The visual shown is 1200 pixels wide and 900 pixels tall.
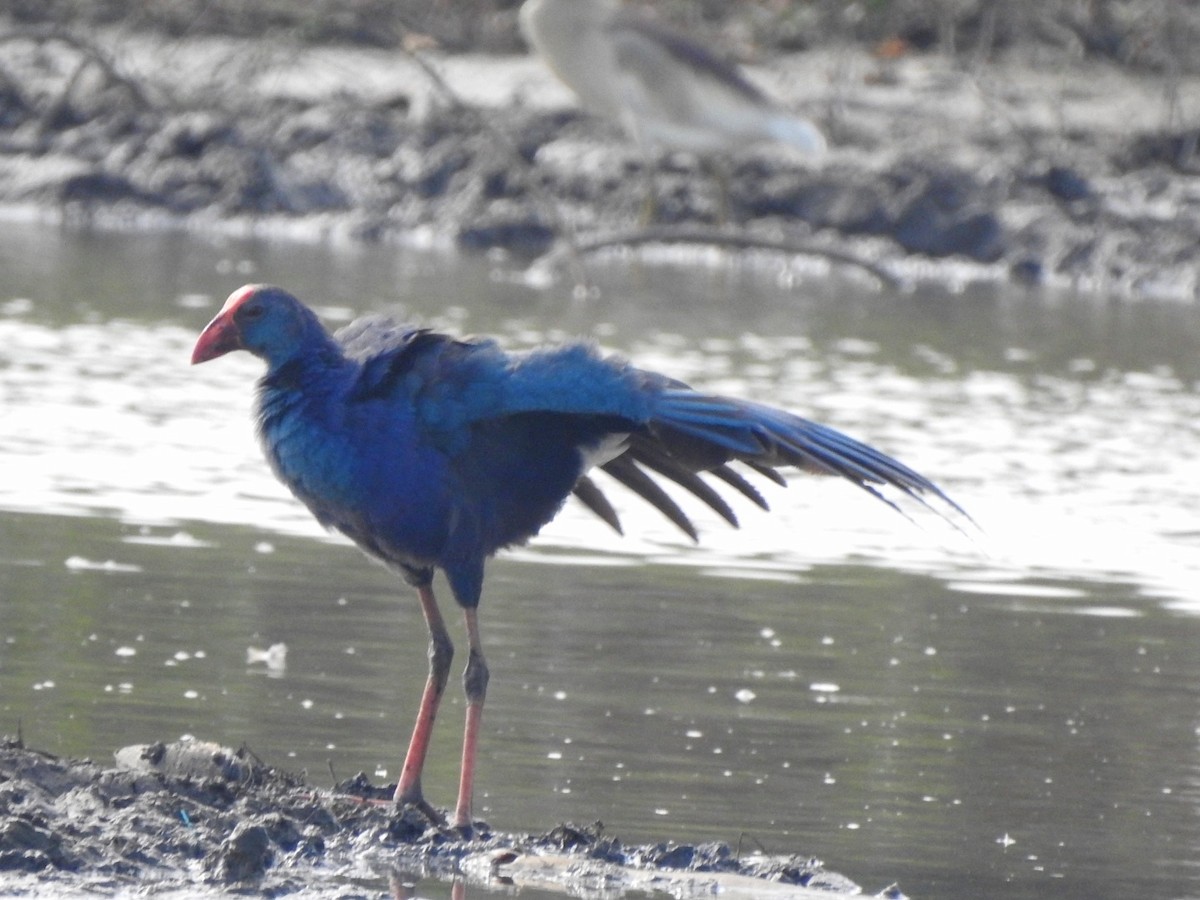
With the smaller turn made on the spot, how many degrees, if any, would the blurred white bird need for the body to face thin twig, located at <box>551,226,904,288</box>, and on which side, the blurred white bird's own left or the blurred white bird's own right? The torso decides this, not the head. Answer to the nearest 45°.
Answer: approximately 90° to the blurred white bird's own left

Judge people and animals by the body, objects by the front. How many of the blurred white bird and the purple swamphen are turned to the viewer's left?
2

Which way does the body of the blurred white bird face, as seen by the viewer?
to the viewer's left

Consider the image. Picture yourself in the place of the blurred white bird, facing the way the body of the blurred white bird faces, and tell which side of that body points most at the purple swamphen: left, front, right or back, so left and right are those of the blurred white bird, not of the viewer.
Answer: left

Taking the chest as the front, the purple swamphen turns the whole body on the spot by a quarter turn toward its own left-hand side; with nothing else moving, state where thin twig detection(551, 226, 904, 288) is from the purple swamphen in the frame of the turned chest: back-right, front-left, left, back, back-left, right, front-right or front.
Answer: back

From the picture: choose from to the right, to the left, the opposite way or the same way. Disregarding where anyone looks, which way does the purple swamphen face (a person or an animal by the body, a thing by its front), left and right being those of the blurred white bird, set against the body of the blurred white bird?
the same way

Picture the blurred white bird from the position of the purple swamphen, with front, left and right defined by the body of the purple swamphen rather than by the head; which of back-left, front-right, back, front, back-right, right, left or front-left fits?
right

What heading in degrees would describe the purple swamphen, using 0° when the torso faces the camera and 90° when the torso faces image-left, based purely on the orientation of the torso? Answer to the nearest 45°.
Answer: approximately 90°
